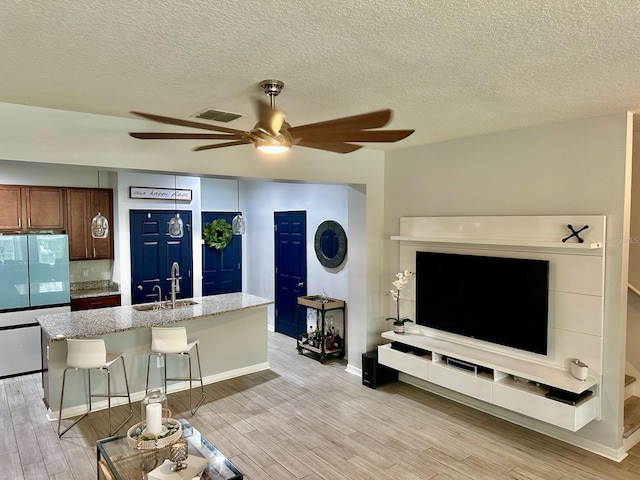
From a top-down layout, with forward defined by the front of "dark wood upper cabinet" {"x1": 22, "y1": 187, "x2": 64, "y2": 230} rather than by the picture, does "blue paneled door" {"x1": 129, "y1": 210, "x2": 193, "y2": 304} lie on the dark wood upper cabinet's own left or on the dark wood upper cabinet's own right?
on the dark wood upper cabinet's own left

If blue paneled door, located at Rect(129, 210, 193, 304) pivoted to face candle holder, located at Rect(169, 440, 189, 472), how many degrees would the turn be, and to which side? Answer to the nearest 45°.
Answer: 0° — it already faces it

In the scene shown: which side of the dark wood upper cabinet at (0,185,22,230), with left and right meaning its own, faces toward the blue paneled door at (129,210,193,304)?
left

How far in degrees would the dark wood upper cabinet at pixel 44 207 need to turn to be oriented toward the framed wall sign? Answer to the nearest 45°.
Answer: approximately 90° to its left

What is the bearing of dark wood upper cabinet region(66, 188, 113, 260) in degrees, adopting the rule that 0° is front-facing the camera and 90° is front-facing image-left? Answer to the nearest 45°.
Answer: approximately 0°

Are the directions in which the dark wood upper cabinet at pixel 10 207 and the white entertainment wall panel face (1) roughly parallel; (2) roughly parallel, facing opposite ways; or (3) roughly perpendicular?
roughly perpendicular

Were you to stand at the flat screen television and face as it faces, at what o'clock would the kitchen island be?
The kitchen island is roughly at 1 o'clock from the flat screen television.

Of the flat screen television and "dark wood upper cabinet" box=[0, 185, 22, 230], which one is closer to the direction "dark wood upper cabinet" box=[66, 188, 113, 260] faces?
the flat screen television

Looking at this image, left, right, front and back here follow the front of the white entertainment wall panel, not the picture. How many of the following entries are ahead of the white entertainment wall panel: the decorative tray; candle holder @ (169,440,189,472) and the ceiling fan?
3

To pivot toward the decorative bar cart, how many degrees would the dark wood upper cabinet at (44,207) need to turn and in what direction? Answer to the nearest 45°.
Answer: approximately 45° to its left
